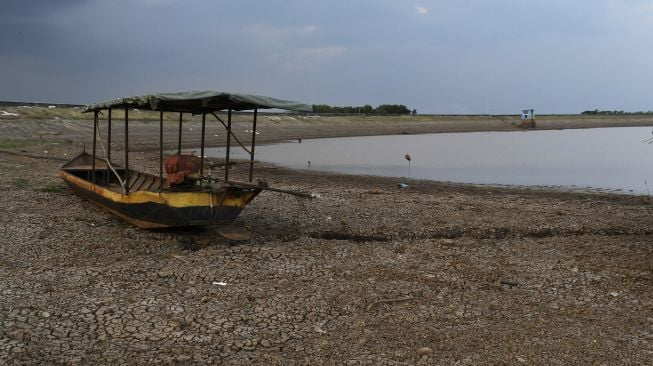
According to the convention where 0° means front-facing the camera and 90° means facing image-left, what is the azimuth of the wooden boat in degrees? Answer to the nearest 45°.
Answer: approximately 135°
